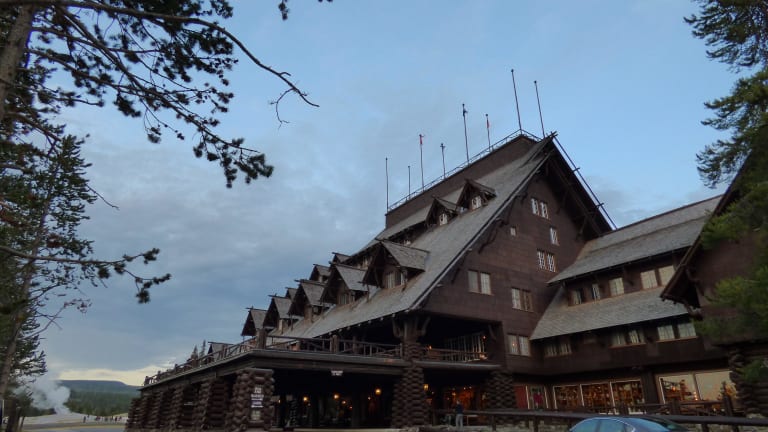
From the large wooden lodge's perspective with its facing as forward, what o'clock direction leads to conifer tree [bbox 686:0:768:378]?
The conifer tree is roughly at 10 o'clock from the large wooden lodge.

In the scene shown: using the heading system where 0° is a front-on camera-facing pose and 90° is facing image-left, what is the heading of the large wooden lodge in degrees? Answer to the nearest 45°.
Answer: approximately 45°

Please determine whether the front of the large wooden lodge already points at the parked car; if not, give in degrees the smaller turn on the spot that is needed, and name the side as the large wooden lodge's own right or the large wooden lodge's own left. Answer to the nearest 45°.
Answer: approximately 45° to the large wooden lodge's own left
